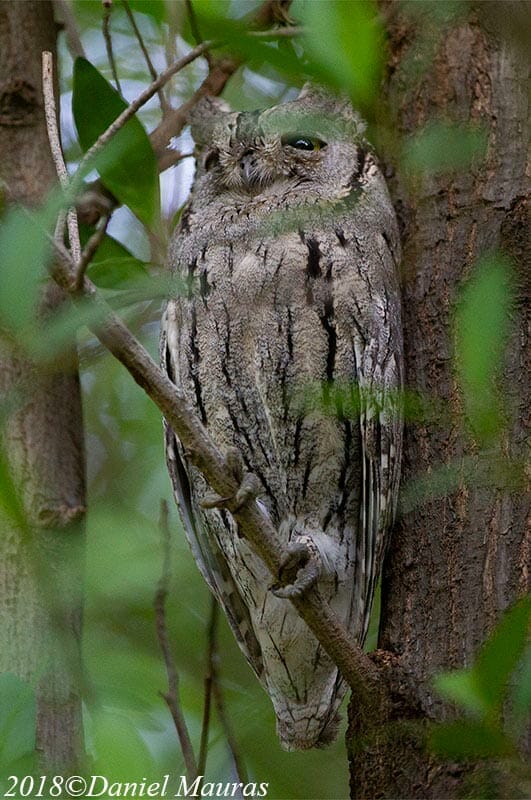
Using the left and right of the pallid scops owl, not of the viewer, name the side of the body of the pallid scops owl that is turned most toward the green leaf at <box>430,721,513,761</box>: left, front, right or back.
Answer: front

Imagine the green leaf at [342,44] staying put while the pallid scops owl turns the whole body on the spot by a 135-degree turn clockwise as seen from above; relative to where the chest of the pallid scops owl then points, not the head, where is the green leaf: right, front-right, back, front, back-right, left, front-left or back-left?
back-left

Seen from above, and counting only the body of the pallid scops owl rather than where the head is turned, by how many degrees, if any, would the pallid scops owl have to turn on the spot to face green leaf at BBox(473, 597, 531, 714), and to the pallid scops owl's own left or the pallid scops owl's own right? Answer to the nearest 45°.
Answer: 0° — it already faces it

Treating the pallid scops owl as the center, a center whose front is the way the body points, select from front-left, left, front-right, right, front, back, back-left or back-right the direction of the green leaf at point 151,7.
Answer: front

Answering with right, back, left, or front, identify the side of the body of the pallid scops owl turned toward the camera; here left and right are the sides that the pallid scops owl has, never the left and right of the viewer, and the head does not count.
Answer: front

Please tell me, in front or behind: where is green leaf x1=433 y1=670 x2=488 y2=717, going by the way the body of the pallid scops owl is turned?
in front

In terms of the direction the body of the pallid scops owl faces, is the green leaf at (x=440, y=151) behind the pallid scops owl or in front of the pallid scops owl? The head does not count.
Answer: in front

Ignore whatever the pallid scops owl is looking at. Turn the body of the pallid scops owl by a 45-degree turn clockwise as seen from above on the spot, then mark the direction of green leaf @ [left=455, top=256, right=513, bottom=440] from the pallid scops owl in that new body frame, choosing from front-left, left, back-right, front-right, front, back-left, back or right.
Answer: front-left
